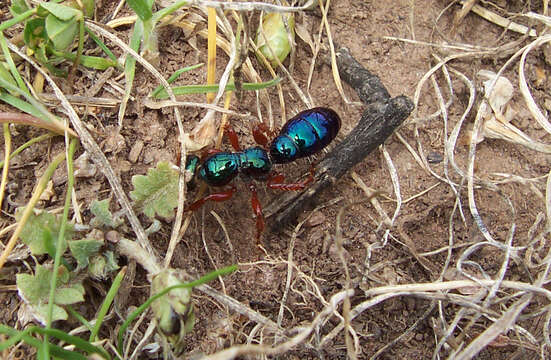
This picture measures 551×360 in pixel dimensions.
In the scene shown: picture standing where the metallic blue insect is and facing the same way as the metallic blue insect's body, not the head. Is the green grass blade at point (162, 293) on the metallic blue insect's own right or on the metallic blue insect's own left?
on the metallic blue insect's own left

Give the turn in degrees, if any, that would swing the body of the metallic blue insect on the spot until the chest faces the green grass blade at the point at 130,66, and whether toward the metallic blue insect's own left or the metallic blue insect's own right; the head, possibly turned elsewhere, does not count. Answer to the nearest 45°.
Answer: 0° — it already faces it

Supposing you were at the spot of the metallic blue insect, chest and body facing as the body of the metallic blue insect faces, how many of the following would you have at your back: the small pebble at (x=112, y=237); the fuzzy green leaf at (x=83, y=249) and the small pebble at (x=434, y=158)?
1

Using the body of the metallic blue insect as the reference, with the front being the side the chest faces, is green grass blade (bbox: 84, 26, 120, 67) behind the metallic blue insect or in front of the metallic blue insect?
in front

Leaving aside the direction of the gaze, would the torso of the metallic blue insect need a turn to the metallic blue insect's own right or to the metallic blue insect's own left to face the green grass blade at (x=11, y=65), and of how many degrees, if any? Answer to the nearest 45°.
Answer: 0° — it already faces it

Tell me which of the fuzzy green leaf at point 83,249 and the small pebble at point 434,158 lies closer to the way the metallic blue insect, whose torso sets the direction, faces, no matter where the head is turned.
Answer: the fuzzy green leaf

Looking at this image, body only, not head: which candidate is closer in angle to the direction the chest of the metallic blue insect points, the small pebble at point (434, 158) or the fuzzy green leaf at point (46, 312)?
the fuzzy green leaf

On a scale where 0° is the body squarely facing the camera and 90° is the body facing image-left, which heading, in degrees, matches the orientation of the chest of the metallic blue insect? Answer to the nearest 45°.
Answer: approximately 90°
